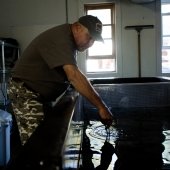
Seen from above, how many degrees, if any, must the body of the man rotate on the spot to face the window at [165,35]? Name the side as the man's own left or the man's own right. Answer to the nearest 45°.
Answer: approximately 45° to the man's own left

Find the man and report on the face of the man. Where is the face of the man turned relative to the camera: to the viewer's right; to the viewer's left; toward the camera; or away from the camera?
to the viewer's right

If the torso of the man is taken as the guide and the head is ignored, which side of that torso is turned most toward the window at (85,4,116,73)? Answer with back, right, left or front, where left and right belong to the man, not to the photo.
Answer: left

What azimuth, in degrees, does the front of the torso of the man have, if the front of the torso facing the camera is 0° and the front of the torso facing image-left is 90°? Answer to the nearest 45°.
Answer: approximately 270°
